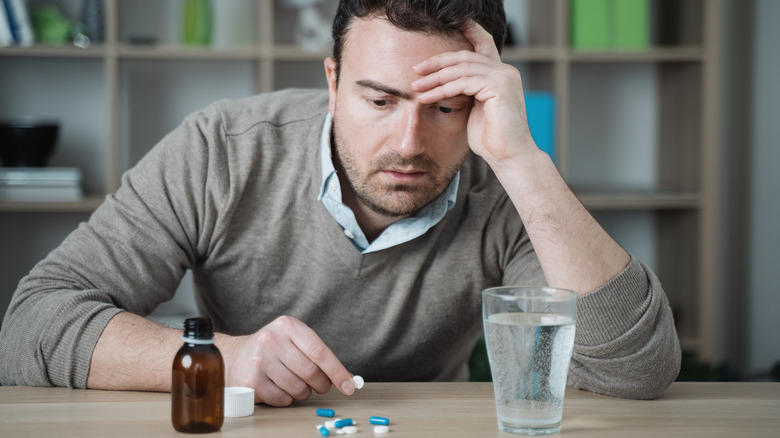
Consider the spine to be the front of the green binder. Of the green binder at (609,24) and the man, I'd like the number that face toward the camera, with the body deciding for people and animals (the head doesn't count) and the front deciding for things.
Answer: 2

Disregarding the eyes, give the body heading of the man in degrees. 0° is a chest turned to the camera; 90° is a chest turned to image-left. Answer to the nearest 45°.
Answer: approximately 0°

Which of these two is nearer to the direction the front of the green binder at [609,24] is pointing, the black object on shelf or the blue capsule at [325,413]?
the blue capsule

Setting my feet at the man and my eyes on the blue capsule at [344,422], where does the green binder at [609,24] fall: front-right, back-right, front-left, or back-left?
back-left

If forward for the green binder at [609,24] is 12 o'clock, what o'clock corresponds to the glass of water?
The glass of water is roughly at 12 o'clock from the green binder.

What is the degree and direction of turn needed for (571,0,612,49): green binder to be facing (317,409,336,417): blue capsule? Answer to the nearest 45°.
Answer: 0° — it already faces it
